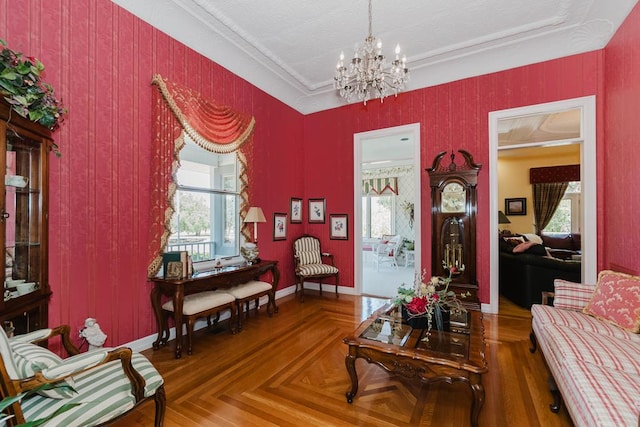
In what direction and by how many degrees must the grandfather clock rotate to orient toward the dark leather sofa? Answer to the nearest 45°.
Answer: approximately 135° to its left

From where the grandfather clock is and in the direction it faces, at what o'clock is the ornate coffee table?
The ornate coffee table is roughly at 12 o'clock from the grandfather clock.

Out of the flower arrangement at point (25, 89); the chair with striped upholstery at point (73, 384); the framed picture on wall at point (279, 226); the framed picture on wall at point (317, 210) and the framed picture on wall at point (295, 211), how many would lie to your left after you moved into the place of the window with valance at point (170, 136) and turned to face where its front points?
3

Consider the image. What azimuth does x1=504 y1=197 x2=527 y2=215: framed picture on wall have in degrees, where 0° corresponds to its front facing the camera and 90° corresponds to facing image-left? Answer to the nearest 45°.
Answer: approximately 0°

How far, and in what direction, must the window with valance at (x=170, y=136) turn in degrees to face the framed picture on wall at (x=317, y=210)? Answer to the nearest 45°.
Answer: approximately 90° to its left

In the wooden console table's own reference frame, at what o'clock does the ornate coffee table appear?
The ornate coffee table is roughly at 12 o'clock from the wooden console table.

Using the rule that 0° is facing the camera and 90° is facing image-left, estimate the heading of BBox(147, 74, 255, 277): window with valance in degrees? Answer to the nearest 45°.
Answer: approximately 315°

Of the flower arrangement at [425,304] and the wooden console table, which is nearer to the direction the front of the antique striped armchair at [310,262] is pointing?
the flower arrangement
